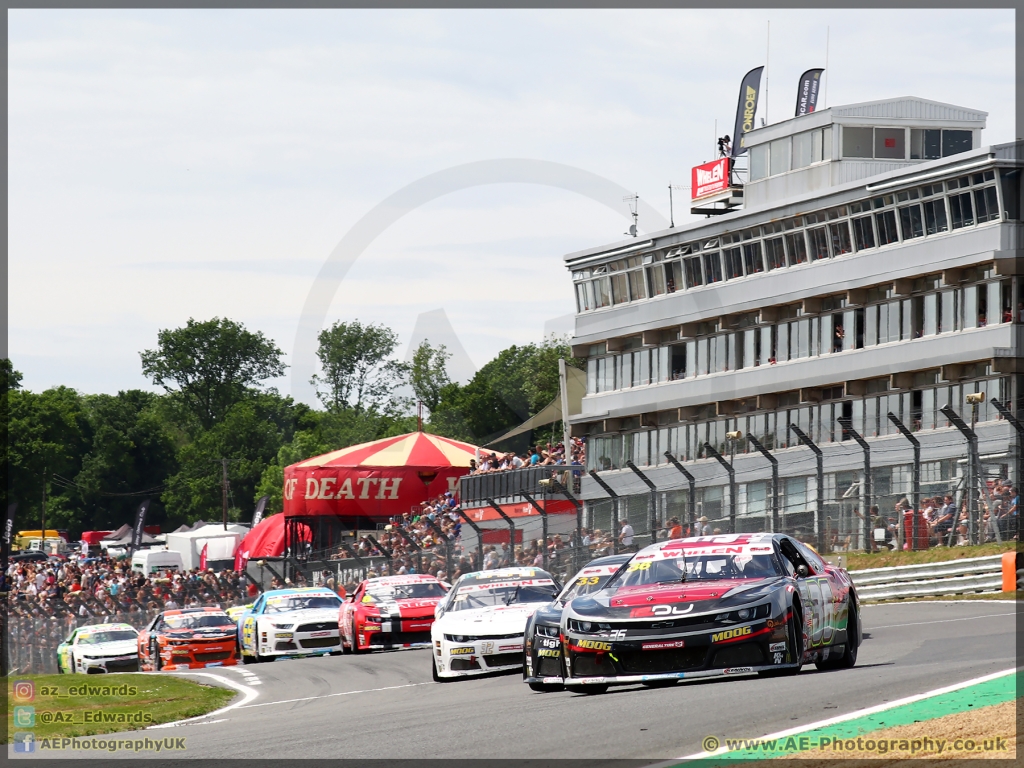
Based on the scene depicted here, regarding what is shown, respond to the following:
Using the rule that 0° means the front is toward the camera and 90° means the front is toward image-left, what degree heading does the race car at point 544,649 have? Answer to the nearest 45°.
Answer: approximately 0°

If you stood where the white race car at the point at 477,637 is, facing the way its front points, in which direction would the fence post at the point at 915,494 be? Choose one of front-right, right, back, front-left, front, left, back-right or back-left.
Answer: back-left

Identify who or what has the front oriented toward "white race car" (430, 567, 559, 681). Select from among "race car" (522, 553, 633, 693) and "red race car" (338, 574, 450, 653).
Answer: the red race car

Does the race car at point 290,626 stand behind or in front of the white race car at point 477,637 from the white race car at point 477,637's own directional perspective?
behind

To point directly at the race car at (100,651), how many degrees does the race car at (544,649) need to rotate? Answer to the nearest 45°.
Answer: approximately 135° to its right

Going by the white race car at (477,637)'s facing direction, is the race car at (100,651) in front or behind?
behind

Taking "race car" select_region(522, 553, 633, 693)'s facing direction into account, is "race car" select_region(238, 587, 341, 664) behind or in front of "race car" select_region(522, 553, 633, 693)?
behind

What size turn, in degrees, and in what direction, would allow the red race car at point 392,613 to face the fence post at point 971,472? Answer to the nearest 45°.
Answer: approximately 90° to its left
